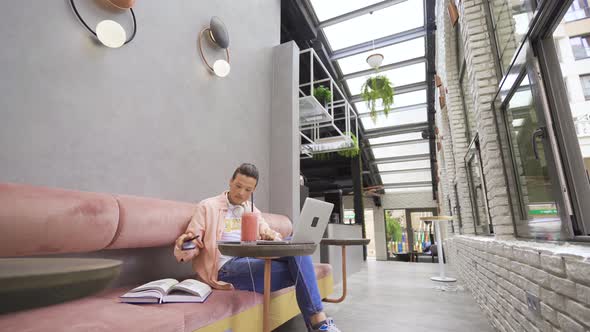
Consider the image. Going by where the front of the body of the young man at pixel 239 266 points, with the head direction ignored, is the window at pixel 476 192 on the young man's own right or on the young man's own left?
on the young man's own left

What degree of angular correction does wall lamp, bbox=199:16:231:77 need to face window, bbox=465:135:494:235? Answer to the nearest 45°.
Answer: approximately 45° to its left

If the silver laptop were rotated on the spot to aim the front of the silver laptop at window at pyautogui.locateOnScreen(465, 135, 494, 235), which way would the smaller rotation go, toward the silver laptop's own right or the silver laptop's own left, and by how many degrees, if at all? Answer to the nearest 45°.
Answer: approximately 90° to the silver laptop's own right

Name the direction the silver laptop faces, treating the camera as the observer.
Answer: facing away from the viewer and to the left of the viewer

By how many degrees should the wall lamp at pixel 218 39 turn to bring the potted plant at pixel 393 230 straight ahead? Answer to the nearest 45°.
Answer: approximately 90° to its left

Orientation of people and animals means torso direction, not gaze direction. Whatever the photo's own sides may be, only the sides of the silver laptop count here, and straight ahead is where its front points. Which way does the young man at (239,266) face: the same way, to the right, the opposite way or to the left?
the opposite way

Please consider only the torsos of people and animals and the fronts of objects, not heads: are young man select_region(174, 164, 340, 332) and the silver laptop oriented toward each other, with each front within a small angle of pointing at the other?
yes

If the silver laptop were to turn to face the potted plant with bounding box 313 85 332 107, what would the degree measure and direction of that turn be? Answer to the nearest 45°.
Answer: approximately 45° to its right

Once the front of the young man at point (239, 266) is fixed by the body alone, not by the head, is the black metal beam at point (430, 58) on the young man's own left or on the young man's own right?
on the young man's own left

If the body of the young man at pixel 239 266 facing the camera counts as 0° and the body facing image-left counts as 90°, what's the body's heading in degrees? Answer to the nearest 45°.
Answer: approximately 315°

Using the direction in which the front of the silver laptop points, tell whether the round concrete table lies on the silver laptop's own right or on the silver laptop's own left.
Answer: on the silver laptop's own left
